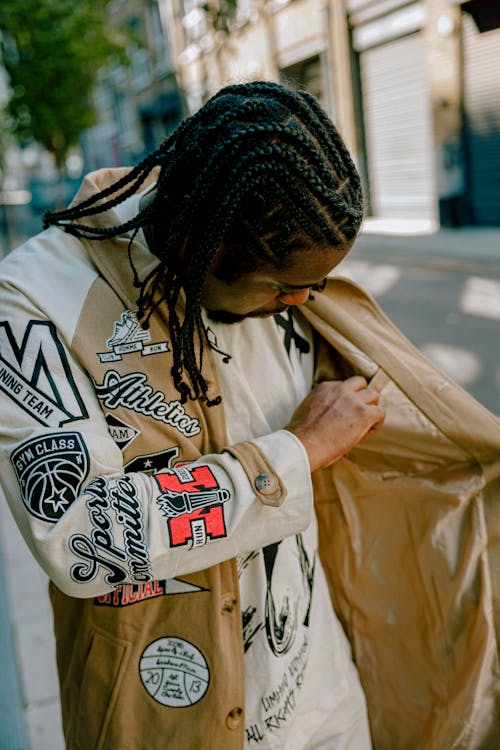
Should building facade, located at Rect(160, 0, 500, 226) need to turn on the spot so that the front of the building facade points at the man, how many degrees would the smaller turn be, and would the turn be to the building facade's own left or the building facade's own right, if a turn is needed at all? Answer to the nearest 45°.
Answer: approximately 45° to the building facade's own left

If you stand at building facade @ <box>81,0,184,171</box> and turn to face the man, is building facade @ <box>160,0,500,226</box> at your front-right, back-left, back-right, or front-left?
front-left

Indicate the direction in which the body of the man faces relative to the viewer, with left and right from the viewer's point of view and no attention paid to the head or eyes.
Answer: facing the viewer and to the right of the viewer

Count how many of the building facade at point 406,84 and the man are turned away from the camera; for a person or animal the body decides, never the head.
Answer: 0

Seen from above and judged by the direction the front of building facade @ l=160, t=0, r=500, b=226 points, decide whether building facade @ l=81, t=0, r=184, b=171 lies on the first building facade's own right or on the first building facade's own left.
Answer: on the first building facade's own right

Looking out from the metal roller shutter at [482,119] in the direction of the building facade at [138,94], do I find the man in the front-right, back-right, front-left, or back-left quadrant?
back-left

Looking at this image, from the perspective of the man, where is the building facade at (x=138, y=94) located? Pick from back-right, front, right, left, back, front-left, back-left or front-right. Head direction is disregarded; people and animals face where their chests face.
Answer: back-left

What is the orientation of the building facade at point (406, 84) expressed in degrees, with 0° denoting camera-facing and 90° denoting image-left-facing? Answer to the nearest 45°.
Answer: approximately 45°

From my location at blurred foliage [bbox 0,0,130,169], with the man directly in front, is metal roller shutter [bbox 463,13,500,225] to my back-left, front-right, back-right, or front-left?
front-left

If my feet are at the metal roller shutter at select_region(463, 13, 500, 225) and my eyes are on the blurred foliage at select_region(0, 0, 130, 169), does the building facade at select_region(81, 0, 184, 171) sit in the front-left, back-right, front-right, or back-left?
front-right
